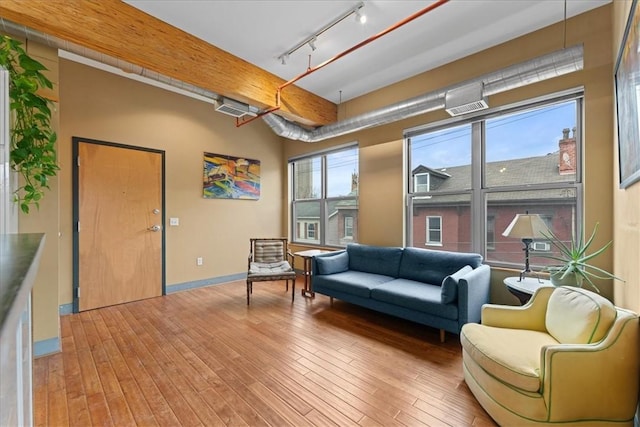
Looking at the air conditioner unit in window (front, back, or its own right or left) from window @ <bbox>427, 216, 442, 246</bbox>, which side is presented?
right

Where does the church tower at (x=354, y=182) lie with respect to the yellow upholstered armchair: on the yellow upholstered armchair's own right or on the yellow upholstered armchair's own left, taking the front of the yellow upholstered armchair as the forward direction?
on the yellow upholstered armchair's own right

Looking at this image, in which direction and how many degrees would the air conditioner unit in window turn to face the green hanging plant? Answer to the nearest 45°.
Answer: approximately 45° to its right

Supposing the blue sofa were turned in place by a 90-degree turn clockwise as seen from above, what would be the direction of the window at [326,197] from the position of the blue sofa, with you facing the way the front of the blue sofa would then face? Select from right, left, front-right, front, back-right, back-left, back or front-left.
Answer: front

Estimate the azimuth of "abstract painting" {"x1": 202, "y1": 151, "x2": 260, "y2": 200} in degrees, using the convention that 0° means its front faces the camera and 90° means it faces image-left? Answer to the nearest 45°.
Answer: approximately 315°

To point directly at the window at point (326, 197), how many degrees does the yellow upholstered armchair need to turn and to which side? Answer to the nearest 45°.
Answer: approximately 90° to its right

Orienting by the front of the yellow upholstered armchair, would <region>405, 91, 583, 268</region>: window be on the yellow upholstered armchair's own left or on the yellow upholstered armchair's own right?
on the yellow upholstered armchair's own right
